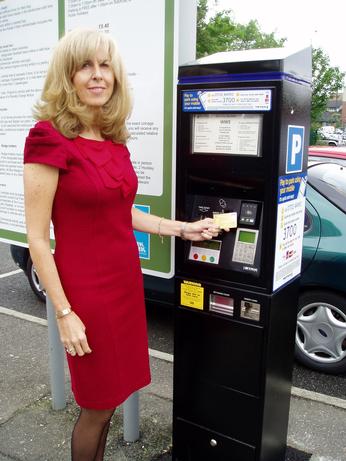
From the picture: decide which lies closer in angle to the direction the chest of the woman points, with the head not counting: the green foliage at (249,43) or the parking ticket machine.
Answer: the parking ticket machine

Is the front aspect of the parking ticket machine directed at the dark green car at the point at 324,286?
no

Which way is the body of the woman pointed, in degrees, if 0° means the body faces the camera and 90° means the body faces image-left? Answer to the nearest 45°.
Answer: approximately 315°

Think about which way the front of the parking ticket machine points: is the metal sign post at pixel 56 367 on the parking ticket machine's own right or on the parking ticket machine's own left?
on the parking ticket machine's own right

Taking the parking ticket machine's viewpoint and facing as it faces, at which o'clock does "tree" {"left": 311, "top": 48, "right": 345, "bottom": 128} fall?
The tree is roughly at 5 o'clock from the parking ticket machine.

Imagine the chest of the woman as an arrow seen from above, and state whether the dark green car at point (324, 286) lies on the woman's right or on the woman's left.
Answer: on the woman's left

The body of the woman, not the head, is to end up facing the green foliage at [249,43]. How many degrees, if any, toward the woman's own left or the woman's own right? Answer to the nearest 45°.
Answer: approximately 135° to the woman's own left

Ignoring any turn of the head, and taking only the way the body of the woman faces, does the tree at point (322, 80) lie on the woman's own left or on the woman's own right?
on the woman's own left

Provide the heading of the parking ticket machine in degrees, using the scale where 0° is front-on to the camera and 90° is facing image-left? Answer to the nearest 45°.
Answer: approximately 45°

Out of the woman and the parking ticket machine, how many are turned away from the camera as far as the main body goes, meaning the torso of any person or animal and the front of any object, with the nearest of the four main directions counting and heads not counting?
0

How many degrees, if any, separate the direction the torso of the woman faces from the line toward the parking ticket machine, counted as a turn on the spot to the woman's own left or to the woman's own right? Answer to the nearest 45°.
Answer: approximately 45° to the woman's own left

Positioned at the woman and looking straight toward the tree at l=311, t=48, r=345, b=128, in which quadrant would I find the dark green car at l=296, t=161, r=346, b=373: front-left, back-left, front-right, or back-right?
front-right

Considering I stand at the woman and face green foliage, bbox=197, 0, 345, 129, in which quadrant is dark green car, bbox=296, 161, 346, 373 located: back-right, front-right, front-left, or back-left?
front-right
